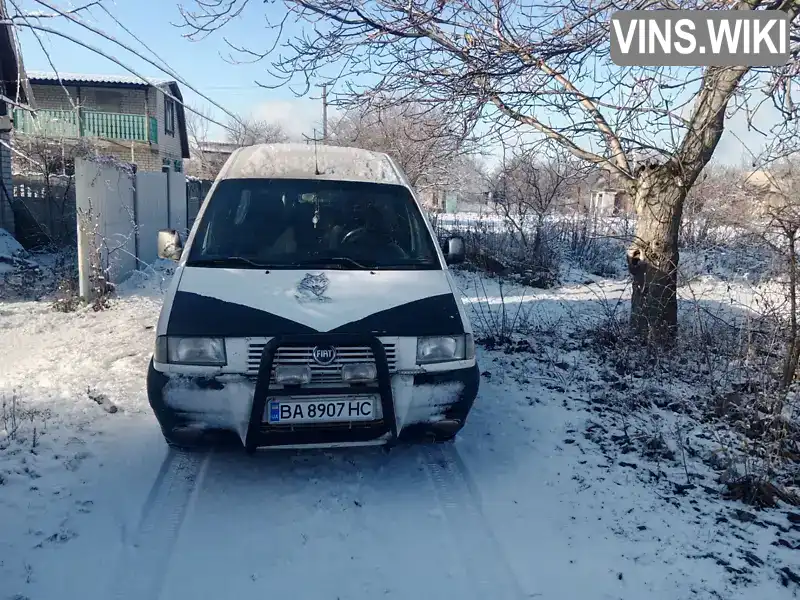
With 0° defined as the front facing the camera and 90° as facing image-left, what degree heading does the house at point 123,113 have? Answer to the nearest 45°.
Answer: approximately 0°

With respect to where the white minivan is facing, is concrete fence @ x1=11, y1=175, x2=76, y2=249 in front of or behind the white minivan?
behind

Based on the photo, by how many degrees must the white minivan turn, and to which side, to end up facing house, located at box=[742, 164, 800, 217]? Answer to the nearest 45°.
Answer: approximately 90° to its left

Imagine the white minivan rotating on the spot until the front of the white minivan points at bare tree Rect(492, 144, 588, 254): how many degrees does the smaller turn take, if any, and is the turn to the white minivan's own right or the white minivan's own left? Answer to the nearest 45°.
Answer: approximately 135° to the white minivan's own left

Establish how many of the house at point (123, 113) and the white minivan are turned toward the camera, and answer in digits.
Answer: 2

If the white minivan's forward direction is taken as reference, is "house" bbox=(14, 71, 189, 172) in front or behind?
behind

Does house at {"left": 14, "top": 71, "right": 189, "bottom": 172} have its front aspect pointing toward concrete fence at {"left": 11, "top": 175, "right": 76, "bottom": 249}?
yes

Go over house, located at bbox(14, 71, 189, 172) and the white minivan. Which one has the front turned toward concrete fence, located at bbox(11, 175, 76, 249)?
the house

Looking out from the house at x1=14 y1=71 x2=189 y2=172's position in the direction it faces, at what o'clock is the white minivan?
The white minivan is roughly at 12 o'clock from the house.
